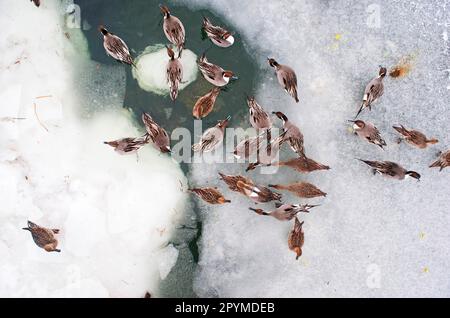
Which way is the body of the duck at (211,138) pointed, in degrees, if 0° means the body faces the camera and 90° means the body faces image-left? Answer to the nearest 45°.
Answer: approximately 225°

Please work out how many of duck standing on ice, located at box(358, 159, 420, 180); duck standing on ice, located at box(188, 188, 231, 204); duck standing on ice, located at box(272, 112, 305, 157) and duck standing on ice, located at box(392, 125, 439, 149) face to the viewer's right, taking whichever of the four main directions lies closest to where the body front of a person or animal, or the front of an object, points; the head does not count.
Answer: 3

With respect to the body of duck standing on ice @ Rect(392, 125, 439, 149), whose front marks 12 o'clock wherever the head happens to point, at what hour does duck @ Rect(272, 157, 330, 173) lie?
The duck is roughly at 5 o'clock from the duck standing on ice.

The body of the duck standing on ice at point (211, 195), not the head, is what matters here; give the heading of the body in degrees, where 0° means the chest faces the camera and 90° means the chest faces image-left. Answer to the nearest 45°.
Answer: approximately 270°

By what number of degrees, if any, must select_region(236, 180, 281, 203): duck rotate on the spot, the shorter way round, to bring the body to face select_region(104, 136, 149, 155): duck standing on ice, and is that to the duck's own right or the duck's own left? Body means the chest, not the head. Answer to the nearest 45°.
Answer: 0° — it already faces it

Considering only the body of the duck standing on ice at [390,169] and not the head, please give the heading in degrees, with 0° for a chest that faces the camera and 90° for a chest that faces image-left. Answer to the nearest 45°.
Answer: approximately 270°

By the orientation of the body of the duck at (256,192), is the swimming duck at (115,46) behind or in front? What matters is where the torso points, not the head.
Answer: in front

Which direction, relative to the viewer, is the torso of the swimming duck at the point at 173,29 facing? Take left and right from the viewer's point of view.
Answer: facing away from the viewer and to the left of the viewer
